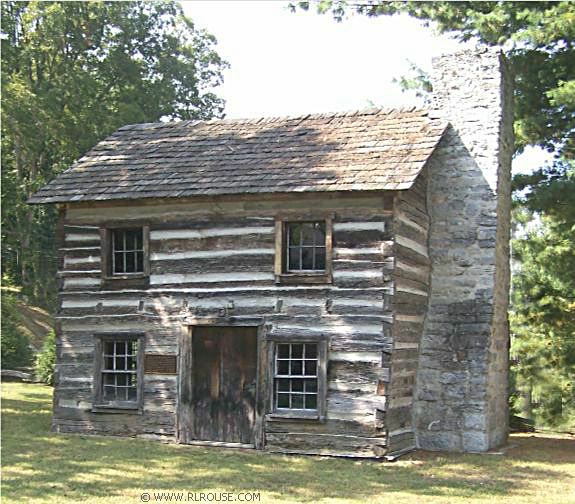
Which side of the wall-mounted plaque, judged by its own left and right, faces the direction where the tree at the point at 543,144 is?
left

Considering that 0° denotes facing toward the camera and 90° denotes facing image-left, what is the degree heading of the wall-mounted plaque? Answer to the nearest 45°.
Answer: approximately 0°

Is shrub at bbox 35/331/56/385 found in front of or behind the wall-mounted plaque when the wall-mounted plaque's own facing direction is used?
behind

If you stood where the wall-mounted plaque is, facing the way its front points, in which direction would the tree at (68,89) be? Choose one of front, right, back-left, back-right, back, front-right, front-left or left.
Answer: back
